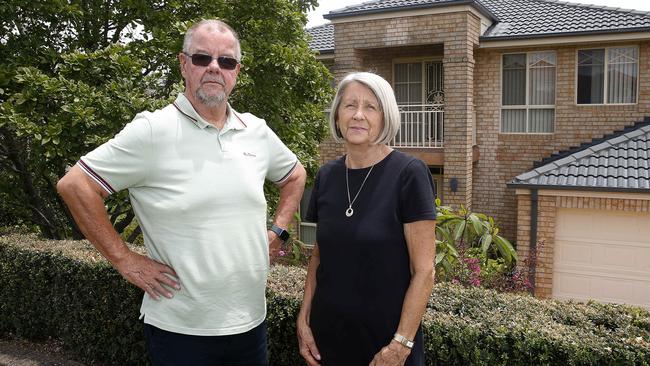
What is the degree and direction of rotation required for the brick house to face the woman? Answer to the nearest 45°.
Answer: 0° — it already faces them

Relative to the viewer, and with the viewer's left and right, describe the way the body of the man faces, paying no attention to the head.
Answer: facing the viewer and to the right of the viewer

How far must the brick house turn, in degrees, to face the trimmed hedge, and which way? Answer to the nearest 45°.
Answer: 0° — it already faces it

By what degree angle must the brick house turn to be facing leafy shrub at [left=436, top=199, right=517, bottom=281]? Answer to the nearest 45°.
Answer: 0° — it already faces it

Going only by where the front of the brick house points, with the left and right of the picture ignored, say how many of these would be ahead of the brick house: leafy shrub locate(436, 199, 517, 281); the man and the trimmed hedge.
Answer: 3

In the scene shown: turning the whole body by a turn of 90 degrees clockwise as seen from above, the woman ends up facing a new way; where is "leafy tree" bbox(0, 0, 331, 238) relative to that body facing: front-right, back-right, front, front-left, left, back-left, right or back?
front

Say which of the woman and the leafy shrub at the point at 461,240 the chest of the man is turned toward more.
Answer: the woman

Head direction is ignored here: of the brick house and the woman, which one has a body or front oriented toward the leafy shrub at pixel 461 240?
the brick house

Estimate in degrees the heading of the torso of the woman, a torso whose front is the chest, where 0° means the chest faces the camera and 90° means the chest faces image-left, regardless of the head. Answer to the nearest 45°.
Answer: approximately 45°

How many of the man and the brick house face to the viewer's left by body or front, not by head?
0
